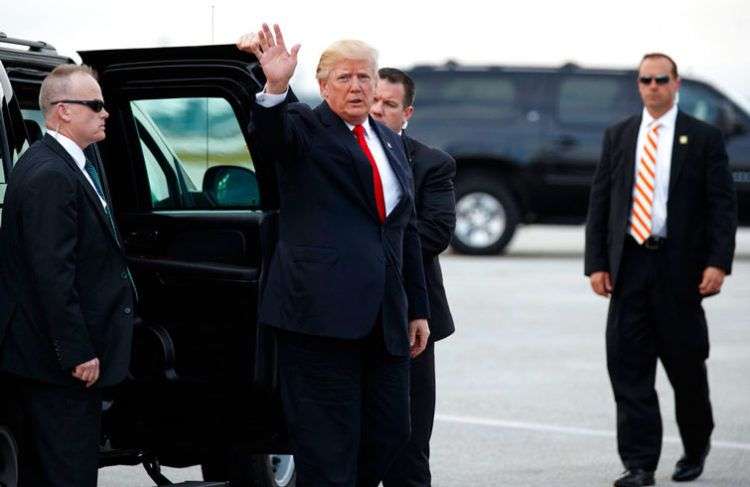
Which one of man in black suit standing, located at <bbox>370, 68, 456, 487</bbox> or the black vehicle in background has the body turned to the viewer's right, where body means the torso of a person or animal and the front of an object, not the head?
the black vehicle in background

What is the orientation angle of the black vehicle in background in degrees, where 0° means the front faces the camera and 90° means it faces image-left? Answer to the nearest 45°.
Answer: approximately 270°

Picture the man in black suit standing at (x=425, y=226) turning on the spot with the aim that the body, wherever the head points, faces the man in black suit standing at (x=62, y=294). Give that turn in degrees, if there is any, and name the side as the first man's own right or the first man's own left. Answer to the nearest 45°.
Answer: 0° — they already face them

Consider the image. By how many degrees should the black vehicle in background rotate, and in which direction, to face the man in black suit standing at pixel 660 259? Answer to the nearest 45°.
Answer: approximately 90° to its right

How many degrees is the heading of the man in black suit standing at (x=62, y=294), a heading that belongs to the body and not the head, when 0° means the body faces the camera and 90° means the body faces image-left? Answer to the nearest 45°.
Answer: approximately 270°

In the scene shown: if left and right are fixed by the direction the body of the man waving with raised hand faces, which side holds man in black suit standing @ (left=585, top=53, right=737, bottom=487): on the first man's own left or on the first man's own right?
on the first man's own left

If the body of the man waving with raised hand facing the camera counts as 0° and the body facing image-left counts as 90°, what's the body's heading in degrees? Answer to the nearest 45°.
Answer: approximately 315°

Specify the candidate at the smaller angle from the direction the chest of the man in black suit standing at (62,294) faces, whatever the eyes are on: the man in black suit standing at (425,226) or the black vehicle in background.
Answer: the man in black suit standing

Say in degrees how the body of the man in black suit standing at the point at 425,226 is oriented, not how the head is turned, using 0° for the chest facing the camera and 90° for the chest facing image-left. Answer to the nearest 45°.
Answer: approximately 45°
